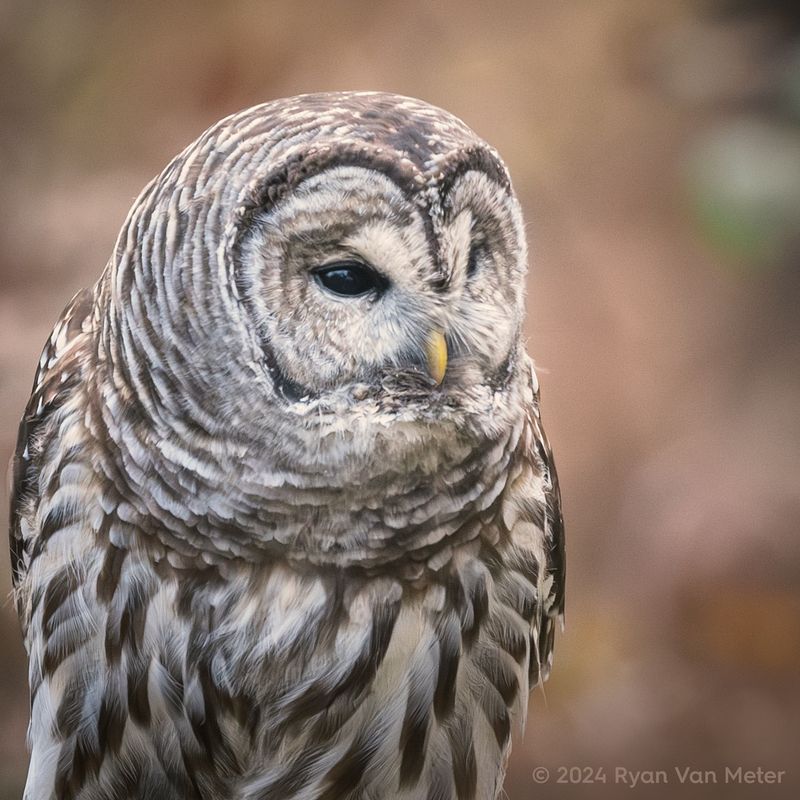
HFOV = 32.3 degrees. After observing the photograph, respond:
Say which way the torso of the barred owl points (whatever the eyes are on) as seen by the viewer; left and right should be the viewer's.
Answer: facing the viewer and to the right of the viewer
